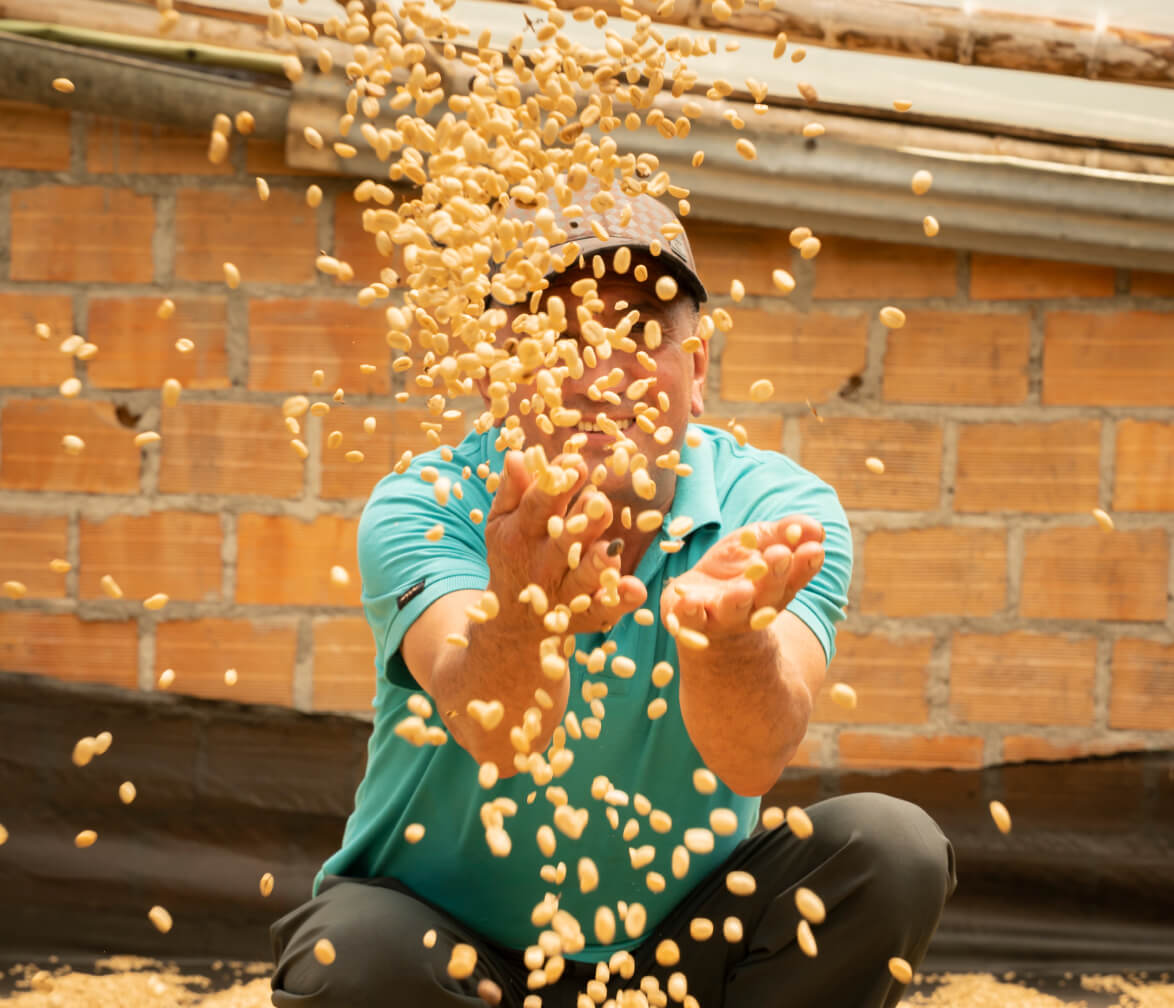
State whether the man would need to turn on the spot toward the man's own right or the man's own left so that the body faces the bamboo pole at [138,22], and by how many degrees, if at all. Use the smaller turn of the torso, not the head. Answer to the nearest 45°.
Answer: approximately 135° to the man's own right

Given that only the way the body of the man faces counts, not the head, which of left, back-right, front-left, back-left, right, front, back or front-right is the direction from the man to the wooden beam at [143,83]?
back-right

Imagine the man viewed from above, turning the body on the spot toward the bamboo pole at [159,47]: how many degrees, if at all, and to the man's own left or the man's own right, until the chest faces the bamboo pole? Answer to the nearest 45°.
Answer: approximately 135° to the man's own right

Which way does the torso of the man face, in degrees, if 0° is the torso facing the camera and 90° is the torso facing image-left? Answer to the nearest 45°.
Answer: approximately 0°
